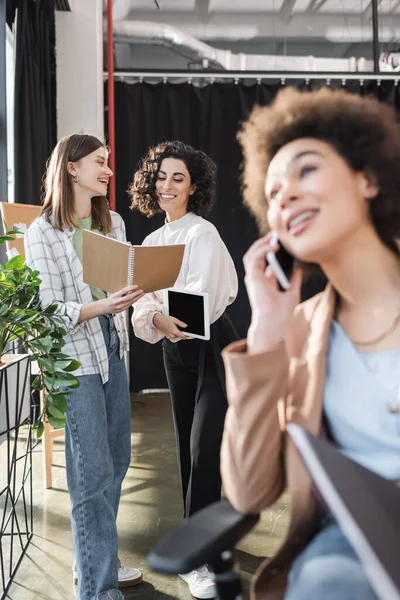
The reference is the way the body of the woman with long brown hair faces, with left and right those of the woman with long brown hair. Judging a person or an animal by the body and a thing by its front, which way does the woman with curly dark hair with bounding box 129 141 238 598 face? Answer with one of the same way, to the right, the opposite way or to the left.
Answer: to the right

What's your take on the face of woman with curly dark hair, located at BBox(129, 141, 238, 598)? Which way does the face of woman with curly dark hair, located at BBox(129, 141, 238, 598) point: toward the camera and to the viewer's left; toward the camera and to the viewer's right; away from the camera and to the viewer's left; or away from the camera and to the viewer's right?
toward the camera and to the viewer's left

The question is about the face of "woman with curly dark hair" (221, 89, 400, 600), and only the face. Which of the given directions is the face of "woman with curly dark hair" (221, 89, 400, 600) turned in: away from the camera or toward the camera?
toward the camera

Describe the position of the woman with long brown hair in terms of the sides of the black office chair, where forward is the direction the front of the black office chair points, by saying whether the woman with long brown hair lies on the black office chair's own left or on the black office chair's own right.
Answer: on the black office chair's own right

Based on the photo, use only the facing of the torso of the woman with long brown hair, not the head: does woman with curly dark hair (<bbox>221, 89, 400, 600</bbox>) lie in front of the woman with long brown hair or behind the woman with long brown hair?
in front

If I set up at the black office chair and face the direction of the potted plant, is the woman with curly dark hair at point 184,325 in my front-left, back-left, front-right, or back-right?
front-right

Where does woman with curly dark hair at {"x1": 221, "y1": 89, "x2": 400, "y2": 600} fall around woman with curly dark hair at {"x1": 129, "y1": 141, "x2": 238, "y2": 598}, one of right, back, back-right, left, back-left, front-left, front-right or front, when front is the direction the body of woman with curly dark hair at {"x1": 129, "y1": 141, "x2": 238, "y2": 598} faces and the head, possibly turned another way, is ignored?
front-left

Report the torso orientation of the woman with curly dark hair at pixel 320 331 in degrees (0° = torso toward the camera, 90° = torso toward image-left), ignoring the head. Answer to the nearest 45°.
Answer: approximately 45°

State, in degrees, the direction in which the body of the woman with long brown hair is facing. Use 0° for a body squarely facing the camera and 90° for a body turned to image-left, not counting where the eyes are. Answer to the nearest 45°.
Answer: approximately 315°

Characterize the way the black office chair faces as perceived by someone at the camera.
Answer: facing the viewer and to the left of the viewer

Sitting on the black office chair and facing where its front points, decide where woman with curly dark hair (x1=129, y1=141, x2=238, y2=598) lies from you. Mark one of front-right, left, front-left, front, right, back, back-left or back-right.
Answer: back-right

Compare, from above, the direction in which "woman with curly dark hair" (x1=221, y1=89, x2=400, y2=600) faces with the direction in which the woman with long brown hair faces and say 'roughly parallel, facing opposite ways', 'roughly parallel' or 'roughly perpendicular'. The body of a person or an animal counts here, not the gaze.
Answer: roughly perpendicular

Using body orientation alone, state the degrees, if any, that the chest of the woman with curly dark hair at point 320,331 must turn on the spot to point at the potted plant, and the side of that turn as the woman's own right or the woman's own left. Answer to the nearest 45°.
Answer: approximately 90° to the woman's own right

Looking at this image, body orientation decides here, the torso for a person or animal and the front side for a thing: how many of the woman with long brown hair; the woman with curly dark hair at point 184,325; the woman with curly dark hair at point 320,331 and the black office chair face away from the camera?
0

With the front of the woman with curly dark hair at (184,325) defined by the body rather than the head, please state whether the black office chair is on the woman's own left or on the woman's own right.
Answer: on the woman's own left

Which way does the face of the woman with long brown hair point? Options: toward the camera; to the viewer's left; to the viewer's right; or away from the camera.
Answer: to the viewer's right
